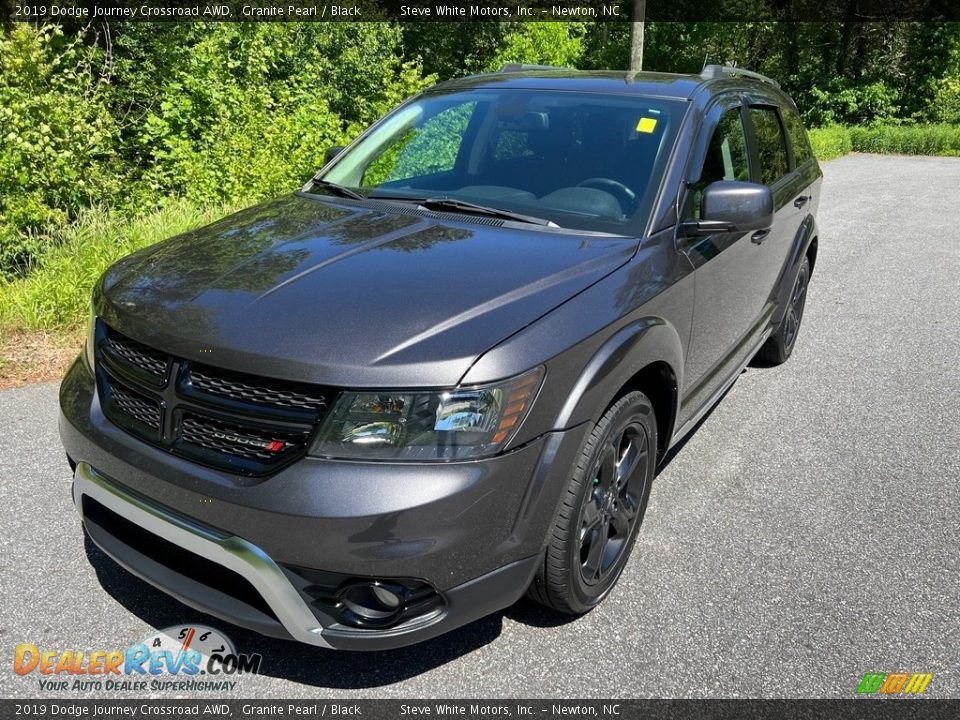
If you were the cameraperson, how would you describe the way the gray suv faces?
facing the viewer and to the left of the viewer

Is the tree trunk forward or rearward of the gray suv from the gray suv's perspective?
rearward
